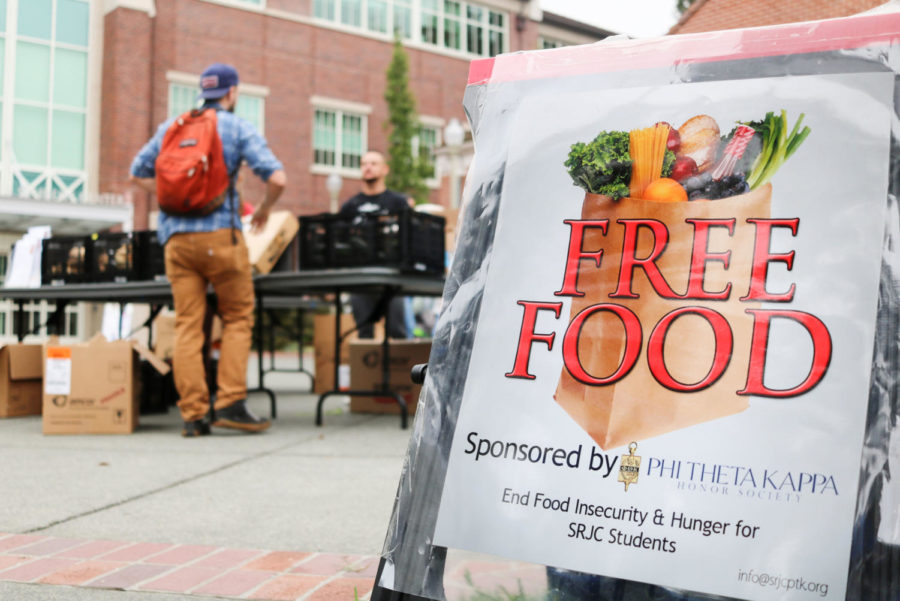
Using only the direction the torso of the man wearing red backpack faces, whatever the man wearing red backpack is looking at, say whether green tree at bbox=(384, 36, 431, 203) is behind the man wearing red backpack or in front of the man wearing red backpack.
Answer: in front

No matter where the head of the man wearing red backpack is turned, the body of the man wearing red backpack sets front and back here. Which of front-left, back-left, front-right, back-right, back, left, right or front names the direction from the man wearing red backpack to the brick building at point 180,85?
front-left

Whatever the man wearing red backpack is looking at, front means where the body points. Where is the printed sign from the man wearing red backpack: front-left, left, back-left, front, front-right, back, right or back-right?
back-right

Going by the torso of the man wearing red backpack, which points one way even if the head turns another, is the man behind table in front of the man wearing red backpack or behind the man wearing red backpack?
in front

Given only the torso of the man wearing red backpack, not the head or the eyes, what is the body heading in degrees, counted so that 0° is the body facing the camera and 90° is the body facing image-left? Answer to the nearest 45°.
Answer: approximately 225°

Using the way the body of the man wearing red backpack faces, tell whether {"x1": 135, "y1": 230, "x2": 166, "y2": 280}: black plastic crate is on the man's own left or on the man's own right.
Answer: on the man's own left

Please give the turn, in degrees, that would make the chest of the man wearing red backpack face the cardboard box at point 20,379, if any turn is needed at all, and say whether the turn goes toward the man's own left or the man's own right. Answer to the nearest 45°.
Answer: approximately 90° to the man's own left

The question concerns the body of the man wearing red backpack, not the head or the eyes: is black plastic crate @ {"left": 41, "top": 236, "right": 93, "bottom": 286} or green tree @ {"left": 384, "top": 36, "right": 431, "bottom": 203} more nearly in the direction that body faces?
the green tree

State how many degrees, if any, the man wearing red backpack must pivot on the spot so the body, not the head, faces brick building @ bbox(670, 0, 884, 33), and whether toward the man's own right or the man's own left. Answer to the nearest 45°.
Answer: approximately 45° to the man's own right
